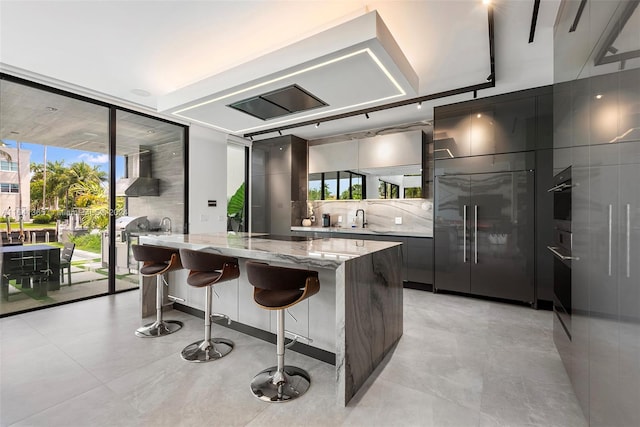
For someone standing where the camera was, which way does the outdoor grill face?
facing the viewer and to the left of the viewer

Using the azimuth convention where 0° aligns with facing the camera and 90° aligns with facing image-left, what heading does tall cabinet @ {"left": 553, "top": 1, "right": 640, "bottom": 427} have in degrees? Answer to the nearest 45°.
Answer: approximately 90°

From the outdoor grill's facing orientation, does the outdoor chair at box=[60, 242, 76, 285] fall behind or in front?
in front

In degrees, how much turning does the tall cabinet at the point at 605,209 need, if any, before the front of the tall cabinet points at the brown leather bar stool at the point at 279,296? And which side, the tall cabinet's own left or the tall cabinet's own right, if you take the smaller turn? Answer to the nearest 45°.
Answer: approximately 45° to the tall cabinet's own left

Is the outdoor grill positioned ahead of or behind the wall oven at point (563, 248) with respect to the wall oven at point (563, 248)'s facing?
ahead

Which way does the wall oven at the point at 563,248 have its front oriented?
to the viewer's left

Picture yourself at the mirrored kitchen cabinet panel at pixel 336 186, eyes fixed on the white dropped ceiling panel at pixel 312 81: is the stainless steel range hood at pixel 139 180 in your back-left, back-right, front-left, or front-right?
front-right

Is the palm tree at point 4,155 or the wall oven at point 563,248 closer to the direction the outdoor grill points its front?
the palm tree

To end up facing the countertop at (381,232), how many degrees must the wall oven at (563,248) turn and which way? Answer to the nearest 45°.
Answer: approximately 45° to its right

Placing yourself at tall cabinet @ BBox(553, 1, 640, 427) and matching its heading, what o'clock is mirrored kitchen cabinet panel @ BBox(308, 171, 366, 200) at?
The mirrored kitchen cabinet panel is roughly at 1 o'clock from the tall cabinet.

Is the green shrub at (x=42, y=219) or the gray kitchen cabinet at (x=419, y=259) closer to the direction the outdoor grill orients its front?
the green shrub

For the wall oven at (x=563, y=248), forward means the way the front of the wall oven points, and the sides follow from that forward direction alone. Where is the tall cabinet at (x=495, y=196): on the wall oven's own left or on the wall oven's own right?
on the wall oven's own right
